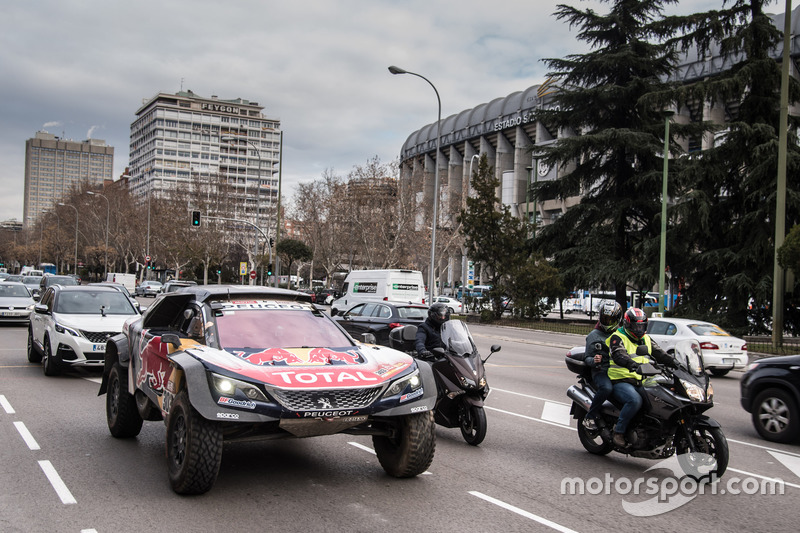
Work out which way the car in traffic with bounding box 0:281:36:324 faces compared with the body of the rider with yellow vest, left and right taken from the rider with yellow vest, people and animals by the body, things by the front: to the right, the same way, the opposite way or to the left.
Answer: the same way

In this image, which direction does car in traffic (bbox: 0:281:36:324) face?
toward the camera

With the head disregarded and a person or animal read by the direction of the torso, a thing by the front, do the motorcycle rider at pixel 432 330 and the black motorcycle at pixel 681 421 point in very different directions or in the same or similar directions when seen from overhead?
same or similar directions

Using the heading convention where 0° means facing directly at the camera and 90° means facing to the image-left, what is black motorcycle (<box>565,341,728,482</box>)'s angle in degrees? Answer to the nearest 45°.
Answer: approximately 315°

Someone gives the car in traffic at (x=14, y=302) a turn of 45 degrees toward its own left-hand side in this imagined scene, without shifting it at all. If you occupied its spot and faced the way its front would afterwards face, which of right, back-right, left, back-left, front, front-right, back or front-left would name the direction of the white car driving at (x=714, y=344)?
front

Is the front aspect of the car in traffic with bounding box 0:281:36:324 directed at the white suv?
yes

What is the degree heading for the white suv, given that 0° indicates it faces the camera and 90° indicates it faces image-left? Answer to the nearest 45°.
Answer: approximately 315°

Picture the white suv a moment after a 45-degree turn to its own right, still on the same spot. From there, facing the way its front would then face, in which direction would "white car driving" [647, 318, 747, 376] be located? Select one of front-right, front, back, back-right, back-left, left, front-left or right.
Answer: left

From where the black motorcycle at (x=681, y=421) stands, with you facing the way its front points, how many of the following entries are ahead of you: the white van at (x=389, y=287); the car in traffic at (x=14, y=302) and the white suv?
0

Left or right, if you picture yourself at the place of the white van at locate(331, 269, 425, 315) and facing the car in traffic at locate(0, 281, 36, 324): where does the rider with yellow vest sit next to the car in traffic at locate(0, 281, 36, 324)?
left

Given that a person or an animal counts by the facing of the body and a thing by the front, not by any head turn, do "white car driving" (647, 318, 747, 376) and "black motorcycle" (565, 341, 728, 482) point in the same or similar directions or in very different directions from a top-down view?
very different directions

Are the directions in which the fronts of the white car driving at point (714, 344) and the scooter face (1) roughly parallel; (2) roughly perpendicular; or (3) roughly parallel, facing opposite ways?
roughly parallel, facing opposite ways

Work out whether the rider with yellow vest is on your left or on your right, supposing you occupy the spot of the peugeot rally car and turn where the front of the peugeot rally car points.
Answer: on your left

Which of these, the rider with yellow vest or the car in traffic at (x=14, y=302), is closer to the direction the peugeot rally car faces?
the rider with yellow vest

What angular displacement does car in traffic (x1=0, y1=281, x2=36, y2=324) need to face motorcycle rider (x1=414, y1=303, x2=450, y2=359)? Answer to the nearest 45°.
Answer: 0° — it already faces them

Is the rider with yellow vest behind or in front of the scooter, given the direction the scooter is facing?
in front

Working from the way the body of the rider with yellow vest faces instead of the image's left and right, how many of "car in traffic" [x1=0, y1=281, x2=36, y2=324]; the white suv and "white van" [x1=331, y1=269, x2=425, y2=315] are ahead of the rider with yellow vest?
0

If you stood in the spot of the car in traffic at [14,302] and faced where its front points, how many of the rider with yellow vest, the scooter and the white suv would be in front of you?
3

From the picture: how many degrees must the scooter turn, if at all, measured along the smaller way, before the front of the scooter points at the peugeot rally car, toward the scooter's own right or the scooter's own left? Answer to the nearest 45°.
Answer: approximately 90° to the scooter's own right
